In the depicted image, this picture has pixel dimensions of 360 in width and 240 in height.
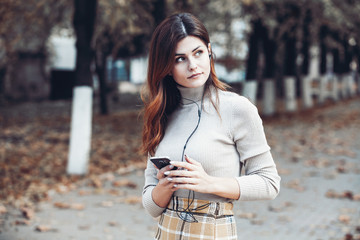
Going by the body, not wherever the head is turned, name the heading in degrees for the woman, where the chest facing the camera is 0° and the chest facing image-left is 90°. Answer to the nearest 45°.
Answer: approximately 45°

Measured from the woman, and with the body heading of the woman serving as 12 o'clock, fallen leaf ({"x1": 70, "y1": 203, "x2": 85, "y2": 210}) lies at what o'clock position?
The fallen leaf is roughly at 4 o'clock from the woman.

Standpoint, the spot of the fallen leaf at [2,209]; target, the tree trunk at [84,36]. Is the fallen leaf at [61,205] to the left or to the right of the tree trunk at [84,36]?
right

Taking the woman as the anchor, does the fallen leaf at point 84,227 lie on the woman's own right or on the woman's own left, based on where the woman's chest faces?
on the woman's own right

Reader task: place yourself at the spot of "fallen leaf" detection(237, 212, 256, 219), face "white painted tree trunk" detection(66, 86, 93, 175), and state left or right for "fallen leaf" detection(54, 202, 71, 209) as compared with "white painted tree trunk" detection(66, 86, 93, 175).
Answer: left

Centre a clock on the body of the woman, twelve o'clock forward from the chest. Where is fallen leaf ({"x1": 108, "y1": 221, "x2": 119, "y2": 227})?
The fallen leaf is roughly at 4 o'clock from the woman.

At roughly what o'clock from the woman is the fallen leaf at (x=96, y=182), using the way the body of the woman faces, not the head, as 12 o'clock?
The fallen leaf is roughly at 4 o'clock from the woman.

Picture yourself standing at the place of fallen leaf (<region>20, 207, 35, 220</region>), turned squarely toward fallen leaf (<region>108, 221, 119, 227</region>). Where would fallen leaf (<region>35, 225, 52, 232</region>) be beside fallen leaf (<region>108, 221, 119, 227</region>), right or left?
right

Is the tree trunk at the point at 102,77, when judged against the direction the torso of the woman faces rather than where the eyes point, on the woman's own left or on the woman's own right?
on the woman's own right

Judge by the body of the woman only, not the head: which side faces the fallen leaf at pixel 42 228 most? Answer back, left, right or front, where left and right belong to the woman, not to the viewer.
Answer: right

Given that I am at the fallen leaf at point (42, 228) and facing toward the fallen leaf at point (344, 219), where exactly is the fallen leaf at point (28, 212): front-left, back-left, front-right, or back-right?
back-left

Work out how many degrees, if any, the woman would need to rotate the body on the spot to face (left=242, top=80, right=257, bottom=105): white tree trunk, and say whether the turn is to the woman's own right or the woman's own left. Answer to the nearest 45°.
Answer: approximately 135° to the woman's own right
